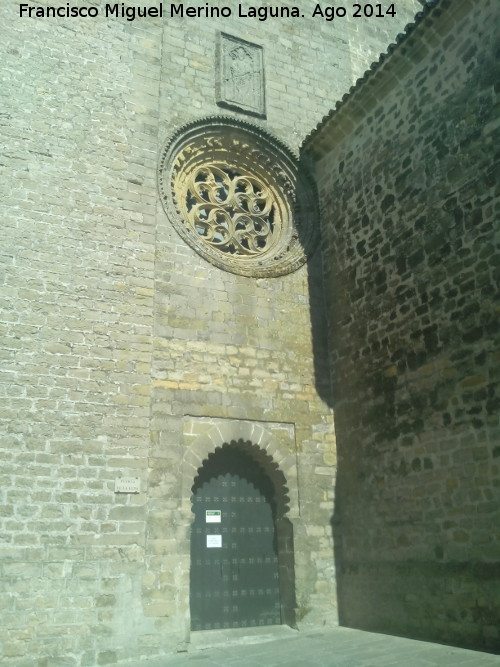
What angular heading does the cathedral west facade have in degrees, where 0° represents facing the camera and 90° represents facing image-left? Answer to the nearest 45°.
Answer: approximately 315°
